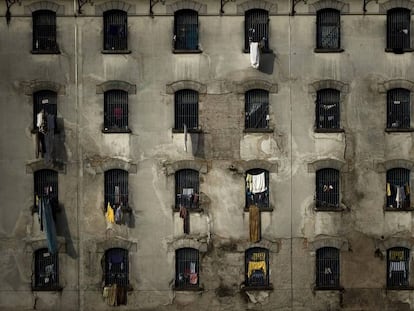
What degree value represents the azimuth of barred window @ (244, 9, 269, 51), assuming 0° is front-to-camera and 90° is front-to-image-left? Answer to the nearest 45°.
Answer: approximately 0°
